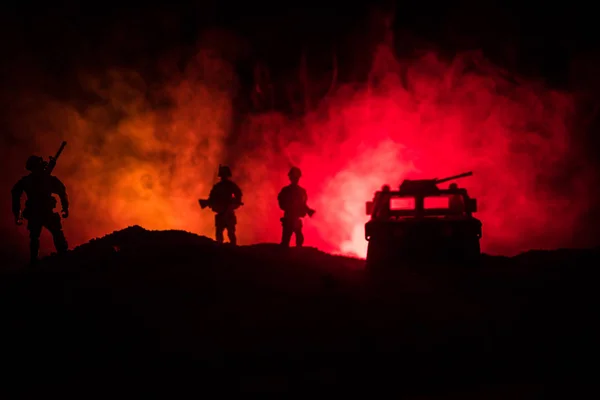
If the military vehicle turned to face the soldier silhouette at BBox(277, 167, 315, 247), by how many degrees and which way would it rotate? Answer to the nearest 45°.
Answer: approximately 135° to its right

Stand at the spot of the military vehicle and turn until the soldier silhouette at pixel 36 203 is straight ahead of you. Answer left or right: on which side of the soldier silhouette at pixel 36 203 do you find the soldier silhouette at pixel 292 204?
right

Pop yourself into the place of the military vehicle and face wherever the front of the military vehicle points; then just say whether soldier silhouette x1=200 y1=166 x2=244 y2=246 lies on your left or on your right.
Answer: on your right

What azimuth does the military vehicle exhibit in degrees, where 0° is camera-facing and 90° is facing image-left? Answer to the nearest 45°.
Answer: approximately 0°

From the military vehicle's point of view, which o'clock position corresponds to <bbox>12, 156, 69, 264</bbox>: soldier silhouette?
The soldier silhouette is roughly at 3 o'clock from the military vehicle.

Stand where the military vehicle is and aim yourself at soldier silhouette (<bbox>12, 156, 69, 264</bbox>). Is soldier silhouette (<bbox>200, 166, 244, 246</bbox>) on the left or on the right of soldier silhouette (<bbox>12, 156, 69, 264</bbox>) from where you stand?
right

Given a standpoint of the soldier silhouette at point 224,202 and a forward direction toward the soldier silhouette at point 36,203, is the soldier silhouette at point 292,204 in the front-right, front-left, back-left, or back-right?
back-left
